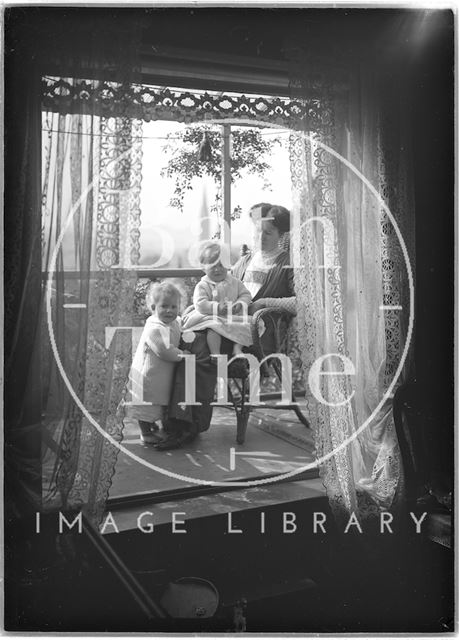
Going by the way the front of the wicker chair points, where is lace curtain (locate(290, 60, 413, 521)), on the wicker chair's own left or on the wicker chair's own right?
on the wicker chair's own left

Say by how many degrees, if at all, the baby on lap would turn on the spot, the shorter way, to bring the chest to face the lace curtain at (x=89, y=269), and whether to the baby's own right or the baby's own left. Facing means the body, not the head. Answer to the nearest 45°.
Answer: approximately 45° to the baby's own right

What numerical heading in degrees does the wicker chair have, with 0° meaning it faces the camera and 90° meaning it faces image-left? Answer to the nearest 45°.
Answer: approximately 45°

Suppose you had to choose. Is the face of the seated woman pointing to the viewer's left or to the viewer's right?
to the viewer's left

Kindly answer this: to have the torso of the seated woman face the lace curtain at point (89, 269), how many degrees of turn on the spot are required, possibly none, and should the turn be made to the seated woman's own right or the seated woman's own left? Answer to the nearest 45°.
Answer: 0° — they already face it

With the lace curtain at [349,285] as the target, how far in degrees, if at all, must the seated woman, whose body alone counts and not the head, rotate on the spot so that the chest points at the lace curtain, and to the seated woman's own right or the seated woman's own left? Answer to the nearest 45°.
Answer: approximately 90° to the seated woman's own left
